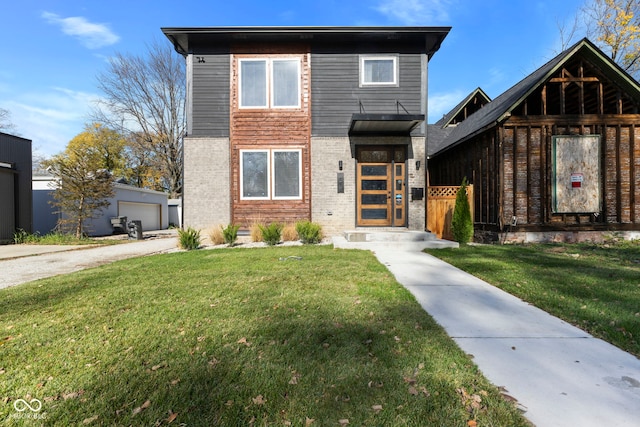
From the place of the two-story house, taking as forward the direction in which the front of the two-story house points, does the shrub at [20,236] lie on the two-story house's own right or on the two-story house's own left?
on the two-story house's own right

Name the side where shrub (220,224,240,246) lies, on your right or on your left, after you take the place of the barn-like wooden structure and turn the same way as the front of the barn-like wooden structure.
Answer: on your right

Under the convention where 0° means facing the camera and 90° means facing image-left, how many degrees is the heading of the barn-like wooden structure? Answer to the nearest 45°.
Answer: approximately 0°

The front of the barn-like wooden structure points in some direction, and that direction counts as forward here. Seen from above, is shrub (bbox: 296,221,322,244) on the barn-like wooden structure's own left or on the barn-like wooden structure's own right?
on the barn-like wooden structure's own right

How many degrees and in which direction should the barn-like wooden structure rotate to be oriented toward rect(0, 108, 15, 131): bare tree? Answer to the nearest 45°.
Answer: approximately 90° to its right

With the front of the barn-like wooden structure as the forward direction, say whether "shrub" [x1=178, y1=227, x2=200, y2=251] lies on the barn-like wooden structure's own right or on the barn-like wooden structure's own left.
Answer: on the barn-like wooden structure's own right

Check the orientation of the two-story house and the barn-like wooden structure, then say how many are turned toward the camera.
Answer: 2

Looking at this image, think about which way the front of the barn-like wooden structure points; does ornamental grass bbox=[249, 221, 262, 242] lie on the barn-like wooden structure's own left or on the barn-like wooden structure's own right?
on the barn-like wooden structure's own right

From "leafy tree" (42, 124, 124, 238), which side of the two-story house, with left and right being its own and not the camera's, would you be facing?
right
